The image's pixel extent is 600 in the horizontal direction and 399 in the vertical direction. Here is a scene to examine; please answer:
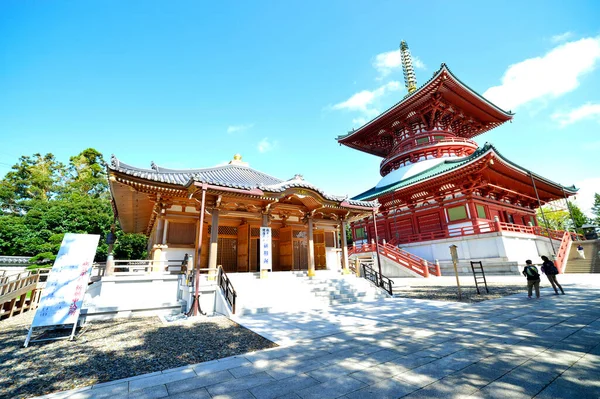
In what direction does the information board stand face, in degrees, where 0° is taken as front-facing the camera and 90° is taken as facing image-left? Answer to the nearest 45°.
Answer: approximately 315°

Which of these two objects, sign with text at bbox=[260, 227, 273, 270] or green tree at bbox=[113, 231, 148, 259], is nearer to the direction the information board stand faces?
the sign with text

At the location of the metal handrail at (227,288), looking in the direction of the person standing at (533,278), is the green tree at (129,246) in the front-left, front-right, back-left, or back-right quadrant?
back-left

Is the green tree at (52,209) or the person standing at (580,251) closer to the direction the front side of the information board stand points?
the person standing

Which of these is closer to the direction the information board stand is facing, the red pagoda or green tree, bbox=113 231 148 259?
the red pagoda

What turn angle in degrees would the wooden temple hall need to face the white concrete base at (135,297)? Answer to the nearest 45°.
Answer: approximately 90° to its right

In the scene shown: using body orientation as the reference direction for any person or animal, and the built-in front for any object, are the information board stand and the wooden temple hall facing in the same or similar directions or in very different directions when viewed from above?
same or similar directions

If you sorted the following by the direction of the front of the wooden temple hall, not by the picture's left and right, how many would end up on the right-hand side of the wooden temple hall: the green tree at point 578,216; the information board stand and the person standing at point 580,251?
1

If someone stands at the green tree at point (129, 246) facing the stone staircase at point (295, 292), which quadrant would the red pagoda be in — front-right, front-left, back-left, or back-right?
front-left

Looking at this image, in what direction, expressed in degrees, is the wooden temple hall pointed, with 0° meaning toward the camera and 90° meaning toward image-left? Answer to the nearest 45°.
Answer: approximately 315°

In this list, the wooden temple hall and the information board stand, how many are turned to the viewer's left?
0

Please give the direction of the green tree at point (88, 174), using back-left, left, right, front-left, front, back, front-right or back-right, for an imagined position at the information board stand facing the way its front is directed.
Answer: back-left

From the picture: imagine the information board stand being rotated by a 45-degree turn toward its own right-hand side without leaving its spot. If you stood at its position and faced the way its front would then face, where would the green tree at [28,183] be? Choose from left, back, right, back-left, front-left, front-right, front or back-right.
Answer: back

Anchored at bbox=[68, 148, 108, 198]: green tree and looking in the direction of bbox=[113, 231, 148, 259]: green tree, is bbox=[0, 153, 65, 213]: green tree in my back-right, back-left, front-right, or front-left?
back-right

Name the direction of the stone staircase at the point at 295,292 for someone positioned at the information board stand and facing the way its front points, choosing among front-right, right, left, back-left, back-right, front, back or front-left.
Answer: front-left

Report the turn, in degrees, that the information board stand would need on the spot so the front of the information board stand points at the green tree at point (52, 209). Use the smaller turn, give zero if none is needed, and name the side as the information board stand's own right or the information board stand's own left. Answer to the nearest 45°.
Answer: approximately 135° to the information board stand's own left
